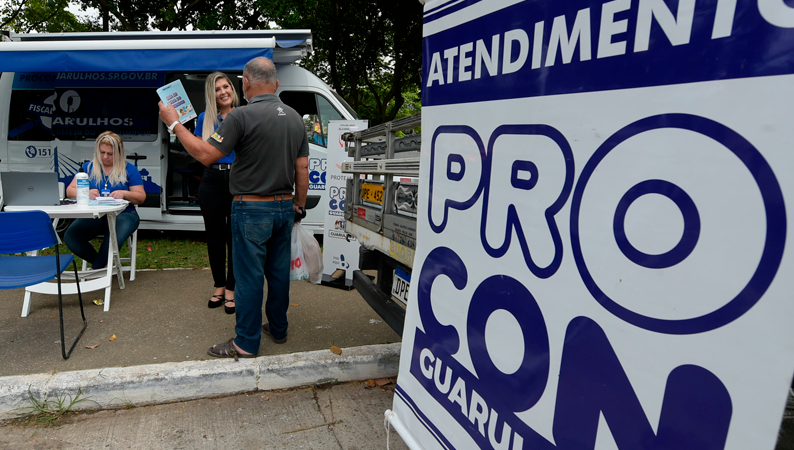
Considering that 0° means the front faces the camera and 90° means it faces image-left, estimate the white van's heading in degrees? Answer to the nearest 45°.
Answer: approximately 270°

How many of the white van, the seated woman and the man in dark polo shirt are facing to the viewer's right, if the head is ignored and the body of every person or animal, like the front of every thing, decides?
1

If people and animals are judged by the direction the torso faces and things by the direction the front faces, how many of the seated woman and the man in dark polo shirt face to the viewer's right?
0

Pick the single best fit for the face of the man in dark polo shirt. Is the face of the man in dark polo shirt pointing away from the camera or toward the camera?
away from the camera

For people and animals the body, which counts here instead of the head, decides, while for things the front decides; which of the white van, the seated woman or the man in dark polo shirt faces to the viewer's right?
the white van

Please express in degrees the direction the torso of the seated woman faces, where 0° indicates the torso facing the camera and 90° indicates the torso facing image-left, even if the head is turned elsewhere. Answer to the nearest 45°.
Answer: approximately 45°

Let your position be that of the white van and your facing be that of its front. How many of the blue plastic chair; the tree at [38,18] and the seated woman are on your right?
2

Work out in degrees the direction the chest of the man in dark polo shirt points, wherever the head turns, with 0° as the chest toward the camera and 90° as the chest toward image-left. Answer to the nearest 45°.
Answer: approximately 135°

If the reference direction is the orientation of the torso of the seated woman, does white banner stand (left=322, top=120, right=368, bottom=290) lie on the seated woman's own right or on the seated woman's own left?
on the seated woman's own left

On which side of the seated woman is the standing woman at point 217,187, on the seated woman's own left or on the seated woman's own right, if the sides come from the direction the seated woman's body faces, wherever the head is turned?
on the seated woman's own left

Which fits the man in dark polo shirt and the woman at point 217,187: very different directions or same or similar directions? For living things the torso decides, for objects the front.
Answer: very different directions

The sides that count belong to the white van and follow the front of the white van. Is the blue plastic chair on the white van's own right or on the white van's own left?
on the white van's own right
